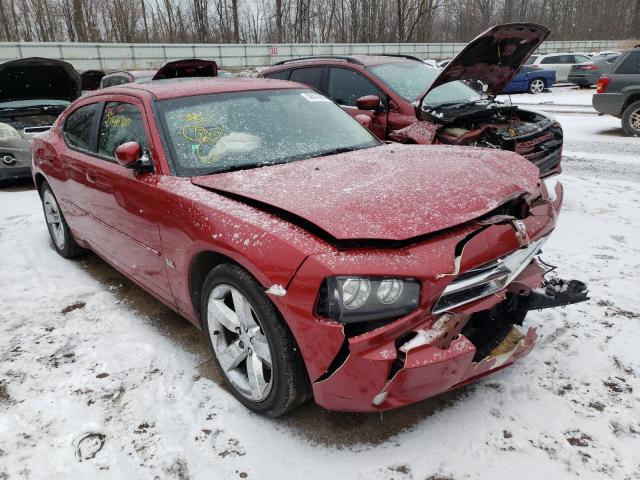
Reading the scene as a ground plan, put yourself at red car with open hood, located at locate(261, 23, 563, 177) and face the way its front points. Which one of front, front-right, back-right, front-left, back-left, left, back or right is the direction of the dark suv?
left

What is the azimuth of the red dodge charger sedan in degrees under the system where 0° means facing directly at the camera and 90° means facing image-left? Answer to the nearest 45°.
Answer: approximately 315°

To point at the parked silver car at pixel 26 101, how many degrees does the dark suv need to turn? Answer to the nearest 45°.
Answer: approximately 135° to its right

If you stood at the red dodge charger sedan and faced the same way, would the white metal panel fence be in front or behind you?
behind

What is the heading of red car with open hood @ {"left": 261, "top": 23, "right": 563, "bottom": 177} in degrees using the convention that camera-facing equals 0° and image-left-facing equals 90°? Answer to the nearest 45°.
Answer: approximately 315°

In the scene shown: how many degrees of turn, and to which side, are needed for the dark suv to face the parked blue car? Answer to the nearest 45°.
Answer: approximately 90° to its left

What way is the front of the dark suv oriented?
to the viewer's right

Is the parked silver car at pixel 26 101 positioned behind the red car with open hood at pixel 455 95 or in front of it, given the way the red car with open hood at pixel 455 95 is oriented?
behind

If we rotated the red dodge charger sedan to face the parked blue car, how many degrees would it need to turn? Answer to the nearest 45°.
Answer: approximately 90° to its left
